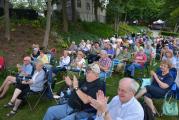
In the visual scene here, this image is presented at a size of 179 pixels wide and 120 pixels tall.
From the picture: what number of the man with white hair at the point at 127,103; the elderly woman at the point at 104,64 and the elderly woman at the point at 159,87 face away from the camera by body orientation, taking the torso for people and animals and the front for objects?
0

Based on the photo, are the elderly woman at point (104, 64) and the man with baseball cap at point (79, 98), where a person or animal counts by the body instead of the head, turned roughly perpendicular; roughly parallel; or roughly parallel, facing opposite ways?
roughly parallel

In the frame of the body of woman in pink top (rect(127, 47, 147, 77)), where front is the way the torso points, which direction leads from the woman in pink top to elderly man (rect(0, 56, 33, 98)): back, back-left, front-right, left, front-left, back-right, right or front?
front

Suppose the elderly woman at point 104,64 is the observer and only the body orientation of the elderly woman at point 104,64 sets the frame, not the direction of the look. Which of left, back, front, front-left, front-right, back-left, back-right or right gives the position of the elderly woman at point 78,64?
front-right

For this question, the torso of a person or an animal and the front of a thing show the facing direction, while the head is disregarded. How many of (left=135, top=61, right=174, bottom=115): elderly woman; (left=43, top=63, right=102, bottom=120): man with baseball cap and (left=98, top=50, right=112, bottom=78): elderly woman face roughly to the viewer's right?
0

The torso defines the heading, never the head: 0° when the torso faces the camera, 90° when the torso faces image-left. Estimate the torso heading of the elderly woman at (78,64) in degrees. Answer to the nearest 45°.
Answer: approximately 45°

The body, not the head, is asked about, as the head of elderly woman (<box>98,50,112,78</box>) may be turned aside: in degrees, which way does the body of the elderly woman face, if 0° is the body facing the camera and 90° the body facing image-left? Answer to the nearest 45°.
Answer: approximately 45°

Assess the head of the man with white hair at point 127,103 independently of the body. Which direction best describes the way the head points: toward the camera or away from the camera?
toward the camera

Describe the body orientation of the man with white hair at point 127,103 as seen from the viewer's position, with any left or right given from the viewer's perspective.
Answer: facing the viewer and to the left of the viewer

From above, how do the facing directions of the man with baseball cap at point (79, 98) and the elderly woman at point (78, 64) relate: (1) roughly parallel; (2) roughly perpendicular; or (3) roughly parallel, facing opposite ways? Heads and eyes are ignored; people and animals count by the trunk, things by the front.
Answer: roughly parallel
